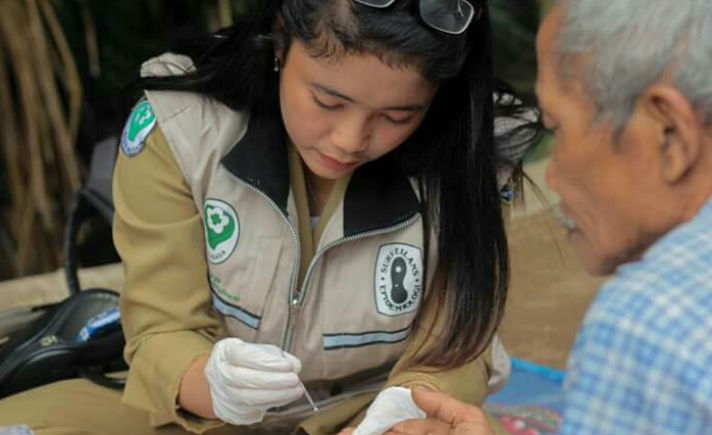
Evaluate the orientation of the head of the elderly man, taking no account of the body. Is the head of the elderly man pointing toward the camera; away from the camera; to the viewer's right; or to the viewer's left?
to the viewer's left

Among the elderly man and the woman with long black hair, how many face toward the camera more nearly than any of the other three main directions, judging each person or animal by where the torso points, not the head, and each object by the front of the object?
1

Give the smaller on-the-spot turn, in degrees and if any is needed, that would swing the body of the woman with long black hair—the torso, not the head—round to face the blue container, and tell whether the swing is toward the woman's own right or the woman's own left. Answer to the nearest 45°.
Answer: approximately 135° to the woman's own left

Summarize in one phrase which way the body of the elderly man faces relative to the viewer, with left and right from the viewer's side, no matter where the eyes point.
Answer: facing away from the viewer and to the left of the viewer

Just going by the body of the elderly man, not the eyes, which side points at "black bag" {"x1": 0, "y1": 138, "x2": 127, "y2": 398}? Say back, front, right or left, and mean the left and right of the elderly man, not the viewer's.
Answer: front

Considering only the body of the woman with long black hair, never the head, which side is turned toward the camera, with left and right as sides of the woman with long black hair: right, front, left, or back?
front

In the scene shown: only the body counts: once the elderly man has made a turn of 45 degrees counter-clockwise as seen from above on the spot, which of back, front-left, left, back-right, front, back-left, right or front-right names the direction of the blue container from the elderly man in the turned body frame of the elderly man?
right

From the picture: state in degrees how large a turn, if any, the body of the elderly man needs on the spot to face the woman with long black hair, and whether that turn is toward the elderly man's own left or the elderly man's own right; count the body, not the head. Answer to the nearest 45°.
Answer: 0° — they already face them

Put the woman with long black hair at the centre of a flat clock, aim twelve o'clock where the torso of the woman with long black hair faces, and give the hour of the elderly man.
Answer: The elderly man is roughly at 11 o'clock from the woman with long black hair.
